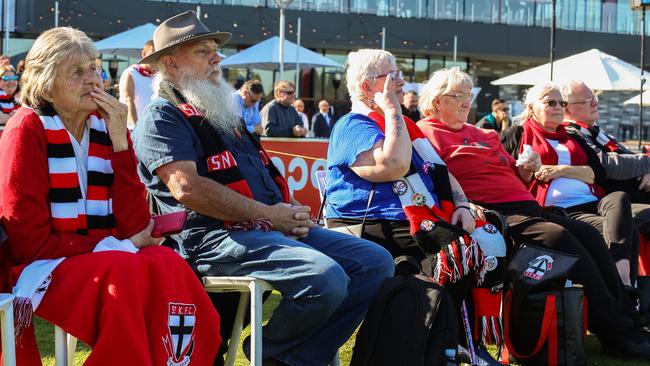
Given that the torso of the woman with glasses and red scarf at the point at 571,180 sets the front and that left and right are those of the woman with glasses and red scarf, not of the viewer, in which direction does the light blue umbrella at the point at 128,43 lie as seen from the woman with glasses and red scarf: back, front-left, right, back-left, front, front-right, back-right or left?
back

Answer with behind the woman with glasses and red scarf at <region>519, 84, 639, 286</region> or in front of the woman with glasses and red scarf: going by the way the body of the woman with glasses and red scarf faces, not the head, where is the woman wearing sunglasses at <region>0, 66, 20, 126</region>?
behind

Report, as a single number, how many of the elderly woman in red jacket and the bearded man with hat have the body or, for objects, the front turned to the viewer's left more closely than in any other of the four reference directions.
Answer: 0

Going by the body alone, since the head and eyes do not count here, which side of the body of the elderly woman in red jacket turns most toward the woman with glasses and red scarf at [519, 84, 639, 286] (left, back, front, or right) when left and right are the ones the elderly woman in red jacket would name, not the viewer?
left

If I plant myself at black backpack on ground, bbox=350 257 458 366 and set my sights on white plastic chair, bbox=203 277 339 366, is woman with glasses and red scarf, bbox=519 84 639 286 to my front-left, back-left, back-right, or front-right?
back-right
